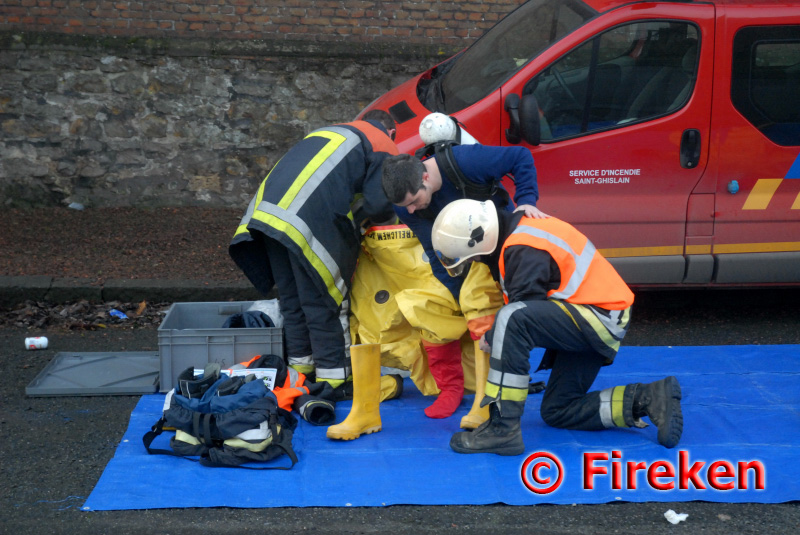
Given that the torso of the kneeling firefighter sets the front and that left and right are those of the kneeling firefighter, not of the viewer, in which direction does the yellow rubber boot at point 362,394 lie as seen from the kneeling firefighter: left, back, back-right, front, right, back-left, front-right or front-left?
front

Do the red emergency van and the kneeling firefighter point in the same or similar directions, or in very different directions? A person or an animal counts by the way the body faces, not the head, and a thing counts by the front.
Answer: same or similar directions

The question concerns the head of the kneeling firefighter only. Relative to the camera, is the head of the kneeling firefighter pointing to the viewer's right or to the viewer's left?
to the viewer's left

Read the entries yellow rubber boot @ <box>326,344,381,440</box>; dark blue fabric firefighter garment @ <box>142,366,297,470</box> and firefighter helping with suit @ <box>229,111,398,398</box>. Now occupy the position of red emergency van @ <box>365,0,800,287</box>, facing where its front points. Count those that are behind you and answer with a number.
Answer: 0

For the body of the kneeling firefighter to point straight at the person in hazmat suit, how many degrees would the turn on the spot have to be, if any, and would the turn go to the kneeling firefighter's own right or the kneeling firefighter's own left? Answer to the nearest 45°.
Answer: approximately 45° to the kneeling firefighter's own right

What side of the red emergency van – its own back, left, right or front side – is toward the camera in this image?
left

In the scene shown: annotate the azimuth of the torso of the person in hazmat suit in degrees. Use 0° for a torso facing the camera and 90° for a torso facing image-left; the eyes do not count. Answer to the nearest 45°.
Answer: approximately 45°

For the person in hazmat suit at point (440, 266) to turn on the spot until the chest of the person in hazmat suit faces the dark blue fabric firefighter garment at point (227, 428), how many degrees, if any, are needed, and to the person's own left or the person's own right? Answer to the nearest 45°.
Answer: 0° — they already face it

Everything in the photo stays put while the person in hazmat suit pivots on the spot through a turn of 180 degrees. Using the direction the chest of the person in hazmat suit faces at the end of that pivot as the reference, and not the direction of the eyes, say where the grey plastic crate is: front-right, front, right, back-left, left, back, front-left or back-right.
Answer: back-left

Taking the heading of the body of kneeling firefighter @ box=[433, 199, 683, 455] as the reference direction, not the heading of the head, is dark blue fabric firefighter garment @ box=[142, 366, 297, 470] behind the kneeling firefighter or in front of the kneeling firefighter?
in front

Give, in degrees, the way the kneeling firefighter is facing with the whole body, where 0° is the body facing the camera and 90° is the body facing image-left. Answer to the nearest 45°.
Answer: approximately 90°

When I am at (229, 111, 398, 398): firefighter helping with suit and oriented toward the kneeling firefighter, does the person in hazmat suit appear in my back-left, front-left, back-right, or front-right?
front-left

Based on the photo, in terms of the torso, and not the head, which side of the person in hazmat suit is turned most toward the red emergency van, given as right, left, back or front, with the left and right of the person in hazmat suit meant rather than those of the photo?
back
